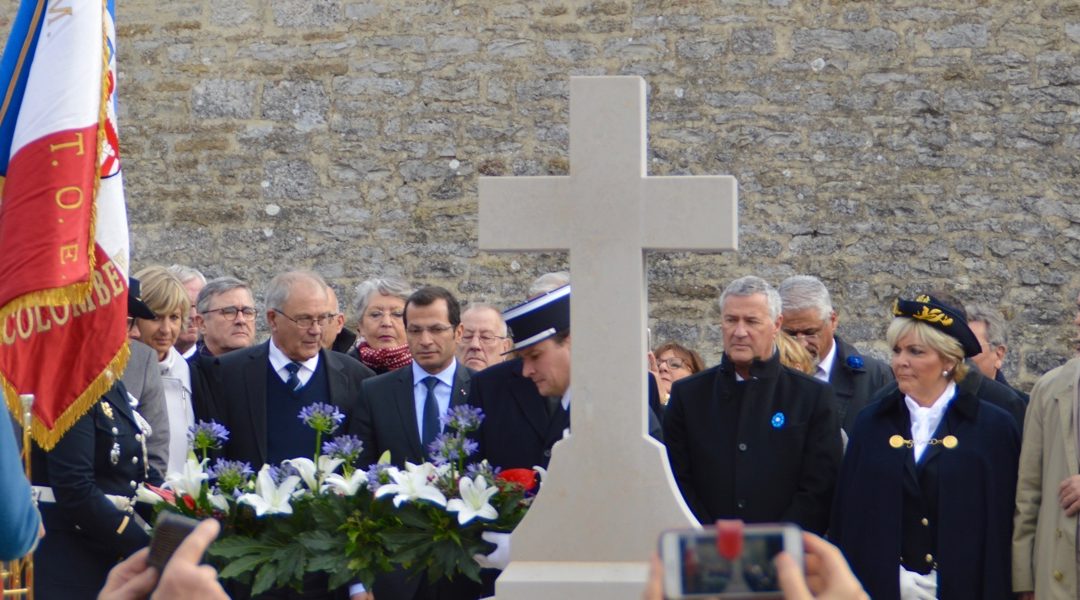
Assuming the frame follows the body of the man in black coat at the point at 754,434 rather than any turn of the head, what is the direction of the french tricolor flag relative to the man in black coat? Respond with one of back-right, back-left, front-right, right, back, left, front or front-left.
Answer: right

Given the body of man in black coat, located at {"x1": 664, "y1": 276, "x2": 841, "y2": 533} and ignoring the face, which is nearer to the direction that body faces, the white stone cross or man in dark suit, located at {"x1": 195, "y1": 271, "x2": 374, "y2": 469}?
the white stone cross

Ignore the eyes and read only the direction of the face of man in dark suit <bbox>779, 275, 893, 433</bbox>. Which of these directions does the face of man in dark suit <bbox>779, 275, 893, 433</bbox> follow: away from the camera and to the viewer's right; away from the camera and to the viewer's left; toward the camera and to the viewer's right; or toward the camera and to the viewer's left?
toward the camera and to the viewer's left

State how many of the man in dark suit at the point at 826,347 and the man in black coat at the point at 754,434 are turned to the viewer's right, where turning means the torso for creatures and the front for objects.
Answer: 0

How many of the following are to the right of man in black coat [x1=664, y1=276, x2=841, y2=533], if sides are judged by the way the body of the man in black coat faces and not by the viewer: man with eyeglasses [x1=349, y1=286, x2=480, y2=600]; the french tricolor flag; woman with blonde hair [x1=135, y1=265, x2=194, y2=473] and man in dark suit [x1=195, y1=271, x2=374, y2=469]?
4

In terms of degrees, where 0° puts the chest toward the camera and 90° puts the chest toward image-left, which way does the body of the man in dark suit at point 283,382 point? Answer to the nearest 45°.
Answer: approximately 315°

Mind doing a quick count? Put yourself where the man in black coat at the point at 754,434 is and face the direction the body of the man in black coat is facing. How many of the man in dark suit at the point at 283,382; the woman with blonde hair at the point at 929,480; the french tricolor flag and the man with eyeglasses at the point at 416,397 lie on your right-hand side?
3

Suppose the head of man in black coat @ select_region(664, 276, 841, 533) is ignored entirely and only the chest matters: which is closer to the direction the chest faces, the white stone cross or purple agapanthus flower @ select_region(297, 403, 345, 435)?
the white stone cross

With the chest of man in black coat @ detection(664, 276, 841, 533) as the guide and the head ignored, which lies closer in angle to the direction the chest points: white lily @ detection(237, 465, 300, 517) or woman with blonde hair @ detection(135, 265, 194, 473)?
the white lily

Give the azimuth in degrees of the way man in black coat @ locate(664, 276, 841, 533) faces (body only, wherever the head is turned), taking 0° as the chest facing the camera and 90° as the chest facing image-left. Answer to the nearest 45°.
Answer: approximately 0°

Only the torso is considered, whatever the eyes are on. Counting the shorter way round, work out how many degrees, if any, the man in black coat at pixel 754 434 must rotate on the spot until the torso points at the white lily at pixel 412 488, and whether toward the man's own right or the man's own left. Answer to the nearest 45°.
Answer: approximately 45° to the man's own right

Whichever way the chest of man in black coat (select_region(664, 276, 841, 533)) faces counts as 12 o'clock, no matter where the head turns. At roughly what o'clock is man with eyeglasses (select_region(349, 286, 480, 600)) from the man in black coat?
The man with eyeglasses is roughly at 3 o'clock from the man in black coat.

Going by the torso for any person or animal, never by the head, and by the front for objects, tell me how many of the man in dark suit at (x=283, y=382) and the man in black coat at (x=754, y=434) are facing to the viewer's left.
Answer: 0

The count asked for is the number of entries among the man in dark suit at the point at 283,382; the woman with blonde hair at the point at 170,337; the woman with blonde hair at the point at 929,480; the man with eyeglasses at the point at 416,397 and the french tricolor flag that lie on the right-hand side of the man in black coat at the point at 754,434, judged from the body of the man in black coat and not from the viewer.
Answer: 4
